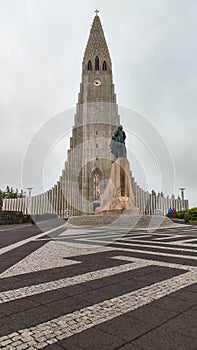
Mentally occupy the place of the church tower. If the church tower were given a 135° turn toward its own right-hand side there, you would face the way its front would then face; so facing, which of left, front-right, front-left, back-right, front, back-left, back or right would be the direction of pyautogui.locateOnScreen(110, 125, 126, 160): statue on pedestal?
back-left

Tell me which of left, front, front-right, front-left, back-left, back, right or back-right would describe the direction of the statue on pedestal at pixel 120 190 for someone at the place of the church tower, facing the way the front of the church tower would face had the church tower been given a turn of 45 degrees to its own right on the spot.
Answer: front-left

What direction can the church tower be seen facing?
toward the camera
